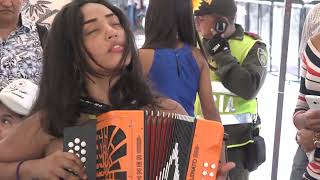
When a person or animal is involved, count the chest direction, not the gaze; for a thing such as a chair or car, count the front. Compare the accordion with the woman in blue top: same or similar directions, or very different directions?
very different directions

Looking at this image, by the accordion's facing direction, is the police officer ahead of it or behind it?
behind

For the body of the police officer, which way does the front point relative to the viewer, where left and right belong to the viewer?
facing the viewer and to the left of the viewer

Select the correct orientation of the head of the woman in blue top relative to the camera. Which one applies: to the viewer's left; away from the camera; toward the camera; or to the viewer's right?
away from the camera

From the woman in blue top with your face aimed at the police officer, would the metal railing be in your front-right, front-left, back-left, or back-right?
front-left

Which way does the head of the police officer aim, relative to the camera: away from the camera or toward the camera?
toward the camera

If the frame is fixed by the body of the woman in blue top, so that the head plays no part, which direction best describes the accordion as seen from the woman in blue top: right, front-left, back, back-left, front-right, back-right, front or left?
back

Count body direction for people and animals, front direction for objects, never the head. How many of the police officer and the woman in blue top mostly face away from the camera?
1

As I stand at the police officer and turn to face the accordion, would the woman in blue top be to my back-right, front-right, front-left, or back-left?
front-right

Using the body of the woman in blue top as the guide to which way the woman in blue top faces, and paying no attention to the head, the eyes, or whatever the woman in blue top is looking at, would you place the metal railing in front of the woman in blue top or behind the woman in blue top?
in front

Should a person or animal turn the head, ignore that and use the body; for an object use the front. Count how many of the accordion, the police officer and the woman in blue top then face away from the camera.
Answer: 1

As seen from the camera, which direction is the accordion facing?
toward the camera

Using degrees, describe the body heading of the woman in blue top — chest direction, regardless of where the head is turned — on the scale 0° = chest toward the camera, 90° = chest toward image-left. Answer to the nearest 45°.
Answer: approximately 180°

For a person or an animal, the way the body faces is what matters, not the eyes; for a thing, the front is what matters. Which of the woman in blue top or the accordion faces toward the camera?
the accordion
